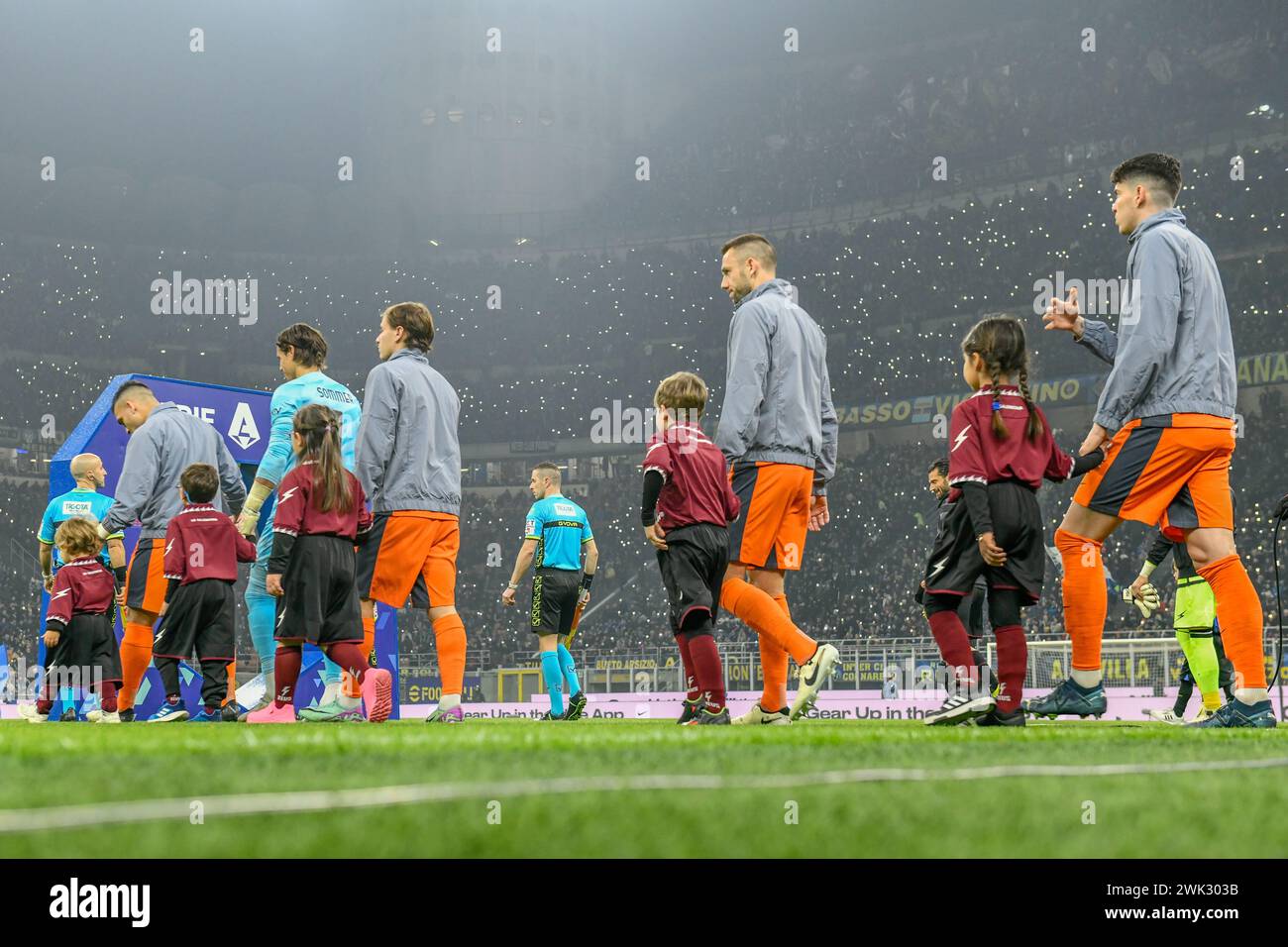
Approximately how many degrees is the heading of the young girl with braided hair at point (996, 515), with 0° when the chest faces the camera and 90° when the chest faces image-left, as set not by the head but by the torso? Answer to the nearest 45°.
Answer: approximately 135°

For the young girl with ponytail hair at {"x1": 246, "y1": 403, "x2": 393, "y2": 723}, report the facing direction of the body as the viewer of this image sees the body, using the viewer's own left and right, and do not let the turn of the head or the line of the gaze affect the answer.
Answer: facing away from the viewer and to the left of the viewer

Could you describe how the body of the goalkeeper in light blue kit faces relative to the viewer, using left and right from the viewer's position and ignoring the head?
facing away from the viewer and to the left of the viewer

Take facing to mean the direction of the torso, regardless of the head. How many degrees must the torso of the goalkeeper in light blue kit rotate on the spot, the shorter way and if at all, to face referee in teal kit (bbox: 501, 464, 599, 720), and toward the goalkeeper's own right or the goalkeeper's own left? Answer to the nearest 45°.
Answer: approximately 90° to the goalkeeper's own right

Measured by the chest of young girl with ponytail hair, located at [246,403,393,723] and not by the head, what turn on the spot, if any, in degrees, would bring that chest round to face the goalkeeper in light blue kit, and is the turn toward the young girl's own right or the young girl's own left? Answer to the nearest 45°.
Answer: approximately 45° to the young girl's own right

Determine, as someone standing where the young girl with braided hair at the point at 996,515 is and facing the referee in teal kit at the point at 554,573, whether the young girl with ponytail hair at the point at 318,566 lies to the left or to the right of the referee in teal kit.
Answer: left
